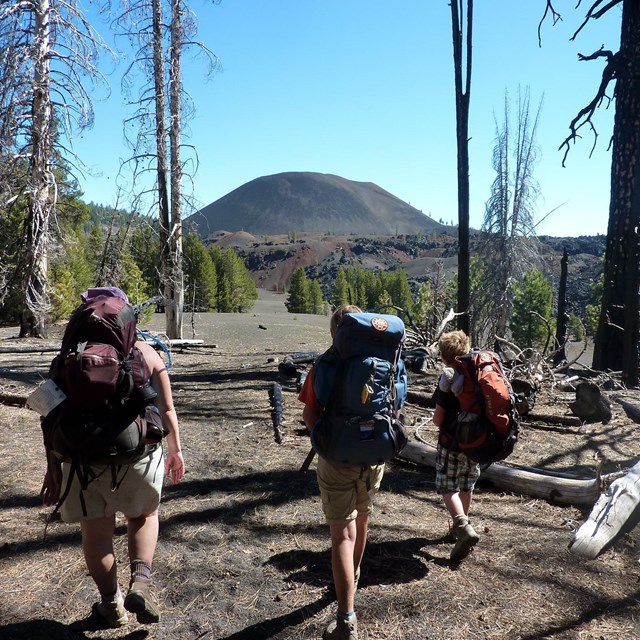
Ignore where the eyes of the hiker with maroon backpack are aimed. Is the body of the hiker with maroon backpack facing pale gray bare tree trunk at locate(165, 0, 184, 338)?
yes

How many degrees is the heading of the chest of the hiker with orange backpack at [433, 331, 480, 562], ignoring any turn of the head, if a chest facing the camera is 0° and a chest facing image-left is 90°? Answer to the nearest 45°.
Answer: approximately 135°

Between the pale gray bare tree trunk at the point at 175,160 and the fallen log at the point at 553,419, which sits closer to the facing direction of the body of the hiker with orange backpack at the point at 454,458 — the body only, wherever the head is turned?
the pale gray bare tree trunk

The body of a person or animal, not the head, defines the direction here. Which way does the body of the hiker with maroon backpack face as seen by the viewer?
away from the camera

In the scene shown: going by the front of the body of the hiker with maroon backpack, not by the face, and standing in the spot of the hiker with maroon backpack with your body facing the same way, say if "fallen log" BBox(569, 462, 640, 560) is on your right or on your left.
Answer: on your right

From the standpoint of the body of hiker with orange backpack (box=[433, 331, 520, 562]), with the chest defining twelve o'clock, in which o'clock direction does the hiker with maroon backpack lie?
The hiker with maroon backpack is roughly at 9 o'clock from the hiker with orange backpack.

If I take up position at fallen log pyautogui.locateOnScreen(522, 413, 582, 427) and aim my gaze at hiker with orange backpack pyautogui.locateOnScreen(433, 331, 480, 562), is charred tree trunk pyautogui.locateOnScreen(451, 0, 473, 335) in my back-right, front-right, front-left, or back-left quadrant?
back-right

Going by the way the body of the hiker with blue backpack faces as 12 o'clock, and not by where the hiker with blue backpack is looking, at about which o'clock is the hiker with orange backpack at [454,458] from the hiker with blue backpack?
The hiker with orange backpack is roughly at 1 o'clock from the hiker with blue backpack.

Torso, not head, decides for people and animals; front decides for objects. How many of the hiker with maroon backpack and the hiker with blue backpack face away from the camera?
2

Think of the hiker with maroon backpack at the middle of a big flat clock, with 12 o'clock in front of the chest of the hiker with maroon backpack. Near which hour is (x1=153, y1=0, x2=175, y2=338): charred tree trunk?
The charred tree trunk is roughly at 12 o'clock from the hiker with maroon backpack.

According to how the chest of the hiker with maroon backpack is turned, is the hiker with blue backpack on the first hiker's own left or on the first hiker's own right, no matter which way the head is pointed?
on the first hiker's own right

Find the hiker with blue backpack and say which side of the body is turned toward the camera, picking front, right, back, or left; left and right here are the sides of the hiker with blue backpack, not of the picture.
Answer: back
